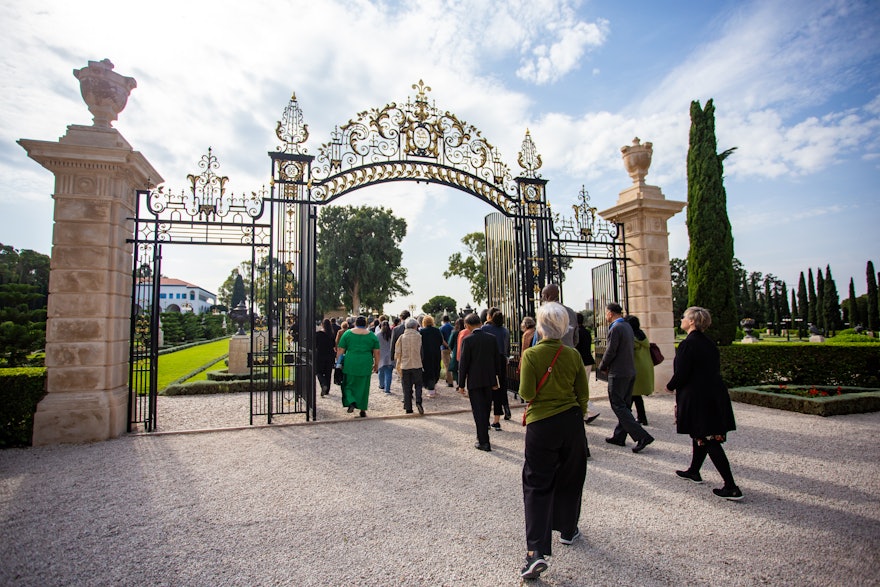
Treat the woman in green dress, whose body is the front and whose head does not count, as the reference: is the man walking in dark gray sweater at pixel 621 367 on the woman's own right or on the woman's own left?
on the woman's own right

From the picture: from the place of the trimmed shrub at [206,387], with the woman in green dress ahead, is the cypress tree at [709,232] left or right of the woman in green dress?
left

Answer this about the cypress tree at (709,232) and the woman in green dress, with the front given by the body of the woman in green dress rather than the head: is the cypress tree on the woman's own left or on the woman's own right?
on the woman's own right

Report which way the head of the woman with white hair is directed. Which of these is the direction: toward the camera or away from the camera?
away from the camera

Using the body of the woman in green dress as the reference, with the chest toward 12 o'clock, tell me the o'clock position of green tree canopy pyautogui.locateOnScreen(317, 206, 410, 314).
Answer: The green tree canopy is roughly at 12 o'clock from the woman in green dress.

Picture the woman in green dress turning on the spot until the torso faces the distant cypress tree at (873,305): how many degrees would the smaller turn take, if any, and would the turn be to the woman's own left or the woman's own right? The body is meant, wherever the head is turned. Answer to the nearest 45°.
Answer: approximately 45° to the woman's own right

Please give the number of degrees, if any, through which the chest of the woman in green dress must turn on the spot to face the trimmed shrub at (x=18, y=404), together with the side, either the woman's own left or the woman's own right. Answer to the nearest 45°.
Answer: approximately 90° to the woman's own left

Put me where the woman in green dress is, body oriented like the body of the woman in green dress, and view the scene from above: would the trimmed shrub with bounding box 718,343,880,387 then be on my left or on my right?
on my right

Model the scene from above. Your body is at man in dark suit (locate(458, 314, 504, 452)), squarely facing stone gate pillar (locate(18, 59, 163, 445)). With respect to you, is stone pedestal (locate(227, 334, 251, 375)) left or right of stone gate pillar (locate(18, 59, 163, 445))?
right

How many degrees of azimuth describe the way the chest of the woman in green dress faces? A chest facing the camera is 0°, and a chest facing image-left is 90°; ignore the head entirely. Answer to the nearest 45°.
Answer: approximately 180°

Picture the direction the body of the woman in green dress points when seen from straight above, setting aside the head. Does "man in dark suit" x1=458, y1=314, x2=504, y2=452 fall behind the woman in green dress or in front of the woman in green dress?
behind
